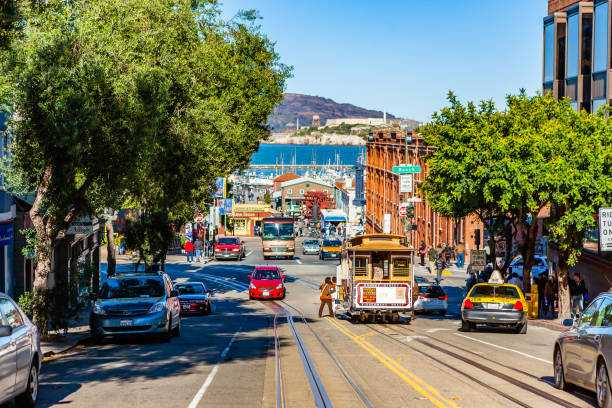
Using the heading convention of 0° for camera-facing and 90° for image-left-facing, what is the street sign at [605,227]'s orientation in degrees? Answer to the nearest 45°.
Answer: approximately 0°

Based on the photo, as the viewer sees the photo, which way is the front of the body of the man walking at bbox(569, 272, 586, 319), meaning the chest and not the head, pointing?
toward the camera

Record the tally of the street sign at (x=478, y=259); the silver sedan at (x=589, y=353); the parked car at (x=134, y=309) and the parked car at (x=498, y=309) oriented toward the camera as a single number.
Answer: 2

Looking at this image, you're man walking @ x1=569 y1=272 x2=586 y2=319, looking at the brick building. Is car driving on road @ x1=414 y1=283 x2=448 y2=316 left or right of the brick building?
left

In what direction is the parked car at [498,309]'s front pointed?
away from the camera

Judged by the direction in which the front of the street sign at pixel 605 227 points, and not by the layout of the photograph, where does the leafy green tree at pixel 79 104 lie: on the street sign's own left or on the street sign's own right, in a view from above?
on the street sign's own right

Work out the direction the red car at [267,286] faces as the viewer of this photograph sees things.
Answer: facing the viewer

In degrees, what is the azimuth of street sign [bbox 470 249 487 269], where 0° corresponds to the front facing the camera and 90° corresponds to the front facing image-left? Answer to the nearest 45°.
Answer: approximately 0°

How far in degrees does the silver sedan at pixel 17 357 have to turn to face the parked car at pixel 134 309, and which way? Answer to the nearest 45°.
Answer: approximately 135° to its right

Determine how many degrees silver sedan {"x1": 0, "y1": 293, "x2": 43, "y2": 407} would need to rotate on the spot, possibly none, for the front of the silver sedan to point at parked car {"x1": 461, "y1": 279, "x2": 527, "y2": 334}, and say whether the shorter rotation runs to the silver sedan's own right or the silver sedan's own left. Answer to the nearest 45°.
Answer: approximately 180°

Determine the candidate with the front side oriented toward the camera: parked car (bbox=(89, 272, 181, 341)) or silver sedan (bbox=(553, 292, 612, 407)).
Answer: the parked car

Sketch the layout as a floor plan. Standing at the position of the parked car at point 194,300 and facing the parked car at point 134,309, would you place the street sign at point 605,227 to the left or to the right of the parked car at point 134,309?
left

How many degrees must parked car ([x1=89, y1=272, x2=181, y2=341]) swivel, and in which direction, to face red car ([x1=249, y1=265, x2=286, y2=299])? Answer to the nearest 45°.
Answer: approximately 180°

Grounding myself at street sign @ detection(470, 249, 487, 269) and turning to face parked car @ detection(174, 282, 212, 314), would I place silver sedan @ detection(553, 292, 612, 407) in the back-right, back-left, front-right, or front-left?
front-left
